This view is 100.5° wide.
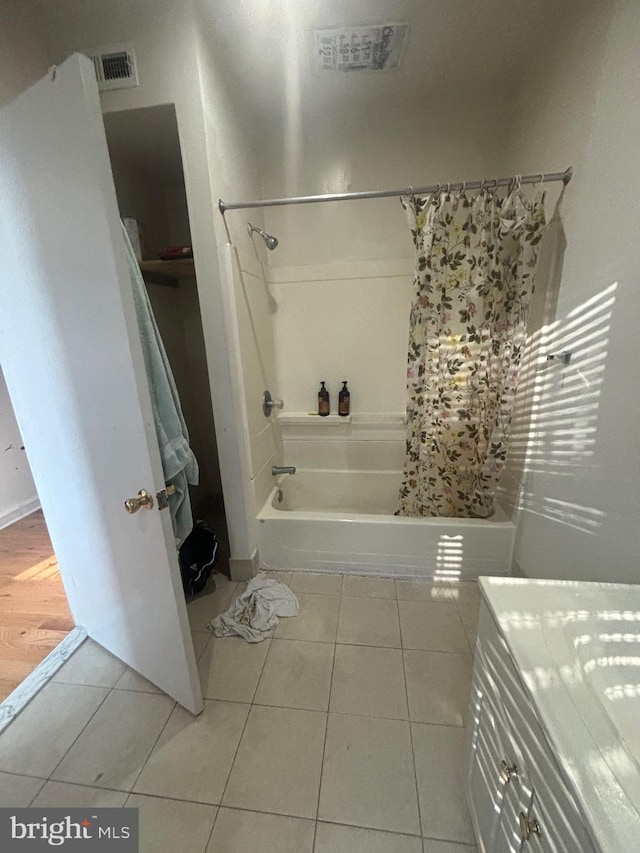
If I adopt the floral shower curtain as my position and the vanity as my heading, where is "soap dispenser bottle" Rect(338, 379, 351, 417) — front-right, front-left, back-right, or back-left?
back-right

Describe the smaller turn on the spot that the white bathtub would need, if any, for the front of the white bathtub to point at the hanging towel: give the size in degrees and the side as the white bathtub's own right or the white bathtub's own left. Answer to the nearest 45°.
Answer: approximately 45° to the white bathtub's own right

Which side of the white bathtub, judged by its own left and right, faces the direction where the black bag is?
right

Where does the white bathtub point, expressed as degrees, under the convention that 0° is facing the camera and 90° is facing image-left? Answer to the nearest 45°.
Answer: approximately 0°
